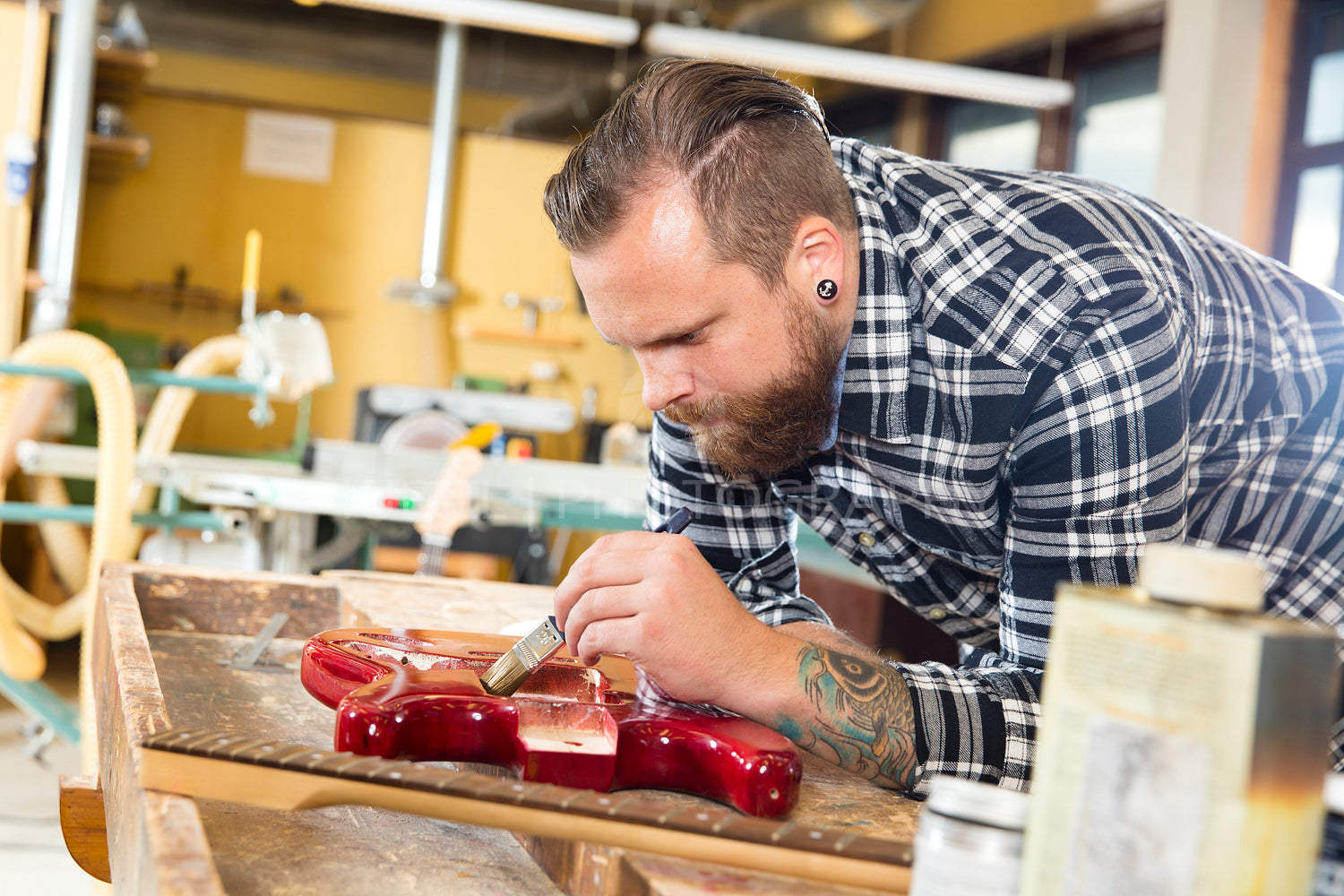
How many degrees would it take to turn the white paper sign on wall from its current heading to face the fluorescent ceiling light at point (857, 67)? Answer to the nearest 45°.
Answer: approximately 45° to its left

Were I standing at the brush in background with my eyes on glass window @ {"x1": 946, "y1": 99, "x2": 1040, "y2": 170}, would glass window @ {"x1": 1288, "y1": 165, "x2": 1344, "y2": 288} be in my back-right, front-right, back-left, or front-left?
front-right

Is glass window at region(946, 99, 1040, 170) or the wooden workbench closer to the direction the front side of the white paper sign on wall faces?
the wooden workbench

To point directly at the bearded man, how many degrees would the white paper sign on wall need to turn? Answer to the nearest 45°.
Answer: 0° — it already faces them

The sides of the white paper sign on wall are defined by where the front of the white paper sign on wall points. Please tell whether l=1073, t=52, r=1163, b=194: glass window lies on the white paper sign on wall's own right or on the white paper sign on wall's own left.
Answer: on the white paper sign on wall's own left

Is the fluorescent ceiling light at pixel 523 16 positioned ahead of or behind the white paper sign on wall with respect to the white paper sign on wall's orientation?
ahead

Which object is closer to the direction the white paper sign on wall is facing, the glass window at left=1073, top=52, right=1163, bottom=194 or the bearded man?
the bearded man

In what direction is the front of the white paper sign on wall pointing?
toward the camera

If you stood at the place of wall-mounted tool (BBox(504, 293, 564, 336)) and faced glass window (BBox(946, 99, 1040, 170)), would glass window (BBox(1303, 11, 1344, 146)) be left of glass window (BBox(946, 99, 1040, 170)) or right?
right

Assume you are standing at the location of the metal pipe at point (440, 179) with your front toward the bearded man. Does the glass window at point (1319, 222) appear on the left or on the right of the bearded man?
left

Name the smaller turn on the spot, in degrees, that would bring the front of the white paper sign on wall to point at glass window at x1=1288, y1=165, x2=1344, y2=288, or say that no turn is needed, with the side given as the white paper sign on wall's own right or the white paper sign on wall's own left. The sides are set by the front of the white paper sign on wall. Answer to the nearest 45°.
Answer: approximately 45° to the white paper sign on wall's own left

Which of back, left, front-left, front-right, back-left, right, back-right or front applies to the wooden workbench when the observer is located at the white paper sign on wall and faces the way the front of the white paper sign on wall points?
front

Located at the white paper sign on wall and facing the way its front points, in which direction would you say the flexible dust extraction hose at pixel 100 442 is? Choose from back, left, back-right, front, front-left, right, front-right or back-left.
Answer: front

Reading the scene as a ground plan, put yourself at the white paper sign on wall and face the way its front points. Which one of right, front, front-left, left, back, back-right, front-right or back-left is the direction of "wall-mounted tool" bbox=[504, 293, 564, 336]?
left

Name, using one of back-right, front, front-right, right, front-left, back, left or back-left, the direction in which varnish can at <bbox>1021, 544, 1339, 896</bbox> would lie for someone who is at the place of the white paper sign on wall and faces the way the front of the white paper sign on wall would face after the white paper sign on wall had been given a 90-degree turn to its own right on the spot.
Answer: left
